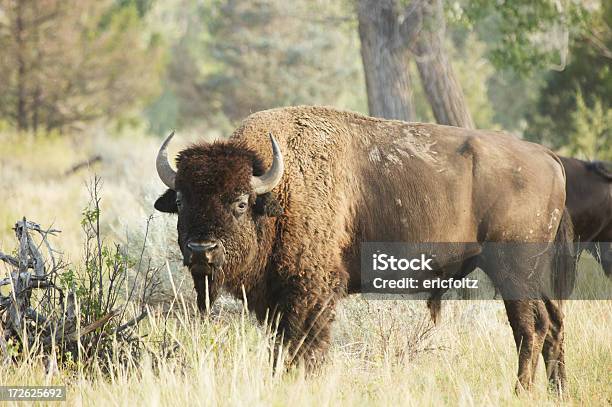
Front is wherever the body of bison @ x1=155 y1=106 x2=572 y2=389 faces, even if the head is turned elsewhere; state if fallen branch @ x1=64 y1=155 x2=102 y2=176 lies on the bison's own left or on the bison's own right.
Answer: on the bison's own right

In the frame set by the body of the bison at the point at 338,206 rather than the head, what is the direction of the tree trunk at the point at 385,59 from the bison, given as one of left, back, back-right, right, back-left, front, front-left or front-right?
right

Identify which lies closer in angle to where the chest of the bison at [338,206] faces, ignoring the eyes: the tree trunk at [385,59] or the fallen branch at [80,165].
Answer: the fallen branch

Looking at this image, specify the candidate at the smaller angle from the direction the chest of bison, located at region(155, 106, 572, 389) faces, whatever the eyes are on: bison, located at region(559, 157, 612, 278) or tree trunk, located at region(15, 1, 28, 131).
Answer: the tree trunk

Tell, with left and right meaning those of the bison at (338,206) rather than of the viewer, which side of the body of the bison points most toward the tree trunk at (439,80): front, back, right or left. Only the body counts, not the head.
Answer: right

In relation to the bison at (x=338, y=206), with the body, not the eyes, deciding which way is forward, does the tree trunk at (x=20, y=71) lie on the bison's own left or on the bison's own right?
on the bison's own right

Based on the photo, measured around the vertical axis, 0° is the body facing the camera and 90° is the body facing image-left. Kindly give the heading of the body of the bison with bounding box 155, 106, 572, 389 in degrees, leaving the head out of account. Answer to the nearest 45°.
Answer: approximately 90°

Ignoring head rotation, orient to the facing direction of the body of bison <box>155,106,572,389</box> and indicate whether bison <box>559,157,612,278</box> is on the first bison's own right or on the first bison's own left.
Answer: on the first bison's own right
